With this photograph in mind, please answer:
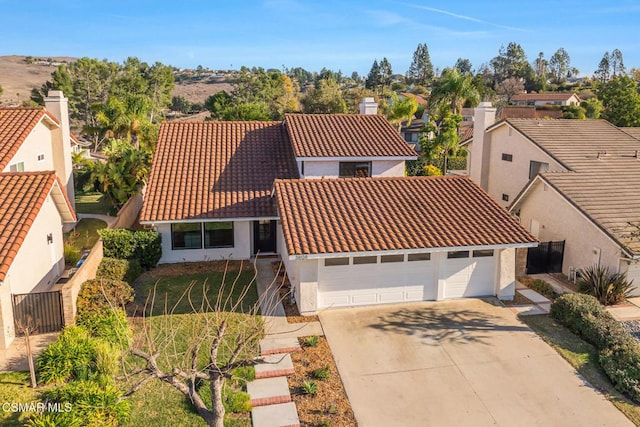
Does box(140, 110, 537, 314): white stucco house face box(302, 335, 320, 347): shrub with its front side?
yes

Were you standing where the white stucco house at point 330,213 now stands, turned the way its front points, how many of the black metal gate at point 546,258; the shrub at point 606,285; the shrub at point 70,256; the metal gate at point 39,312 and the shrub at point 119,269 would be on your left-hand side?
2

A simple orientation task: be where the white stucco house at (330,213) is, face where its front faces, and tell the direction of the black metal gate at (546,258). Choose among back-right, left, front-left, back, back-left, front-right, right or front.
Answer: left

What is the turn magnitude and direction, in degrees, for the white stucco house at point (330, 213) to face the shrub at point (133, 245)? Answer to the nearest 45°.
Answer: approximately 90° to its right

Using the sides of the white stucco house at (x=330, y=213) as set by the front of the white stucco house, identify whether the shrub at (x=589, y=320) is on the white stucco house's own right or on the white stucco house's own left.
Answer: on the white stucco house's own left

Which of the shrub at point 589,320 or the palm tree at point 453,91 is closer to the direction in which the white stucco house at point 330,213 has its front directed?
the shrub

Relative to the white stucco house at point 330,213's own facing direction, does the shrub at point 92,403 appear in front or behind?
in front

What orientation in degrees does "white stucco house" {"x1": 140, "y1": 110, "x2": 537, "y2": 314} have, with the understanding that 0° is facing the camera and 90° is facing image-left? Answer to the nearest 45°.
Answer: approximately 0°

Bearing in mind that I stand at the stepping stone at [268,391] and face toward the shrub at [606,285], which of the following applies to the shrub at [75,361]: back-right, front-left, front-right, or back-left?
back-left

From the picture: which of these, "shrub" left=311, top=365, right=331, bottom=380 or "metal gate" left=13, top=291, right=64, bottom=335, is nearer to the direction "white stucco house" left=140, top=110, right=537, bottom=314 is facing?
the shrub

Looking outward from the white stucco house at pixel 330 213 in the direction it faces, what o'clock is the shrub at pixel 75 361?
The shrub is roughly at 1 o'clock from the white stucco house.

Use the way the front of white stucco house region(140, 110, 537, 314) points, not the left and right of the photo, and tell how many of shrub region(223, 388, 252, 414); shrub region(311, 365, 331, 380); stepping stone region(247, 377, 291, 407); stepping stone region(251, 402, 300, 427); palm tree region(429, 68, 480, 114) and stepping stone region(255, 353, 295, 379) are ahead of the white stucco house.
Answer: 5

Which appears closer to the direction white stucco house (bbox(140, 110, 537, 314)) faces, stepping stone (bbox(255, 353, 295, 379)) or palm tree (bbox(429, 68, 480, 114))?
the stepping stone

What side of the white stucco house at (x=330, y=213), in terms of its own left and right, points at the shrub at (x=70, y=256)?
right

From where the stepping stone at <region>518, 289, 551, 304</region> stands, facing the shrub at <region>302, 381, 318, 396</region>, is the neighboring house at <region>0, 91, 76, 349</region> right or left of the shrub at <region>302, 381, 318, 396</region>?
right
